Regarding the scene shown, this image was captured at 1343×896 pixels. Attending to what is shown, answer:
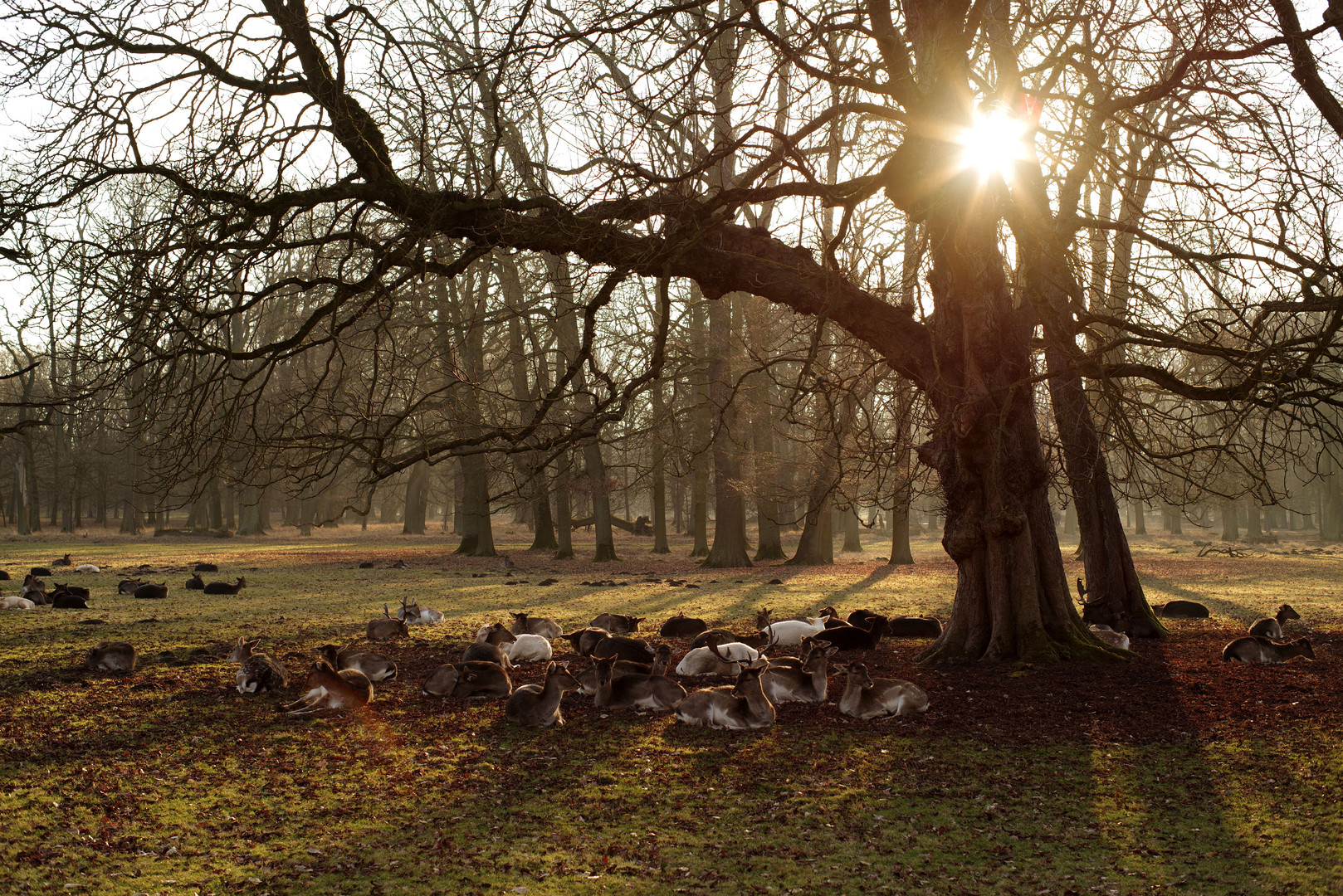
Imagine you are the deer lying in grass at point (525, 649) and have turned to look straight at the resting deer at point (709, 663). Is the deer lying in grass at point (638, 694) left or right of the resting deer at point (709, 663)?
right

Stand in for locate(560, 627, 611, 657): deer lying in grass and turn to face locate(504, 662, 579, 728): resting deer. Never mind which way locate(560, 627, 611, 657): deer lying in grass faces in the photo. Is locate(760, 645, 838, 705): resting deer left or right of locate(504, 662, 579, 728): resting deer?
left

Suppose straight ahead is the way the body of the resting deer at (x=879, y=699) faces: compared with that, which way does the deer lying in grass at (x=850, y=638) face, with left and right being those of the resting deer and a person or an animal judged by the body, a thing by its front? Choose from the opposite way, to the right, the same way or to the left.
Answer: the opposite way

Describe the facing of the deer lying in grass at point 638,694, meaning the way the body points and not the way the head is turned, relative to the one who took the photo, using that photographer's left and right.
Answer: facing to the left of the viewer

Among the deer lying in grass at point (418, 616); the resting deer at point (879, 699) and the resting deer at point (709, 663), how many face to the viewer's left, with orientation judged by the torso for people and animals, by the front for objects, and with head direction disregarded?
2

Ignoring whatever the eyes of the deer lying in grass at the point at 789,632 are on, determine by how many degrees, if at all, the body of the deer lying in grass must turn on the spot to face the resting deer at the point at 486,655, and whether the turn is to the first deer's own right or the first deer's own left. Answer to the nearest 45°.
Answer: approximately 135° to the first deer's own right

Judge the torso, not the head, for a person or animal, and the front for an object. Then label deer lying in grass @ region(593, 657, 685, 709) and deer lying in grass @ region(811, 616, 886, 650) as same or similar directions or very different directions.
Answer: very different directions

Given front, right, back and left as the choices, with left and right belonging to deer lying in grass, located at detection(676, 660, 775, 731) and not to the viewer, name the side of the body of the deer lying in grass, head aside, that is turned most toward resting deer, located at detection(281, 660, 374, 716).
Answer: back

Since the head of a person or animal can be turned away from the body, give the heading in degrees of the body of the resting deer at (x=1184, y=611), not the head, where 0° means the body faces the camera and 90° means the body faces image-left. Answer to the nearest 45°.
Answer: approximately 90°

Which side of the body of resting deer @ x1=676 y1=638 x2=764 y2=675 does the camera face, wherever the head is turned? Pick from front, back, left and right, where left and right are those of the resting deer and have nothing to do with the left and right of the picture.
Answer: right
